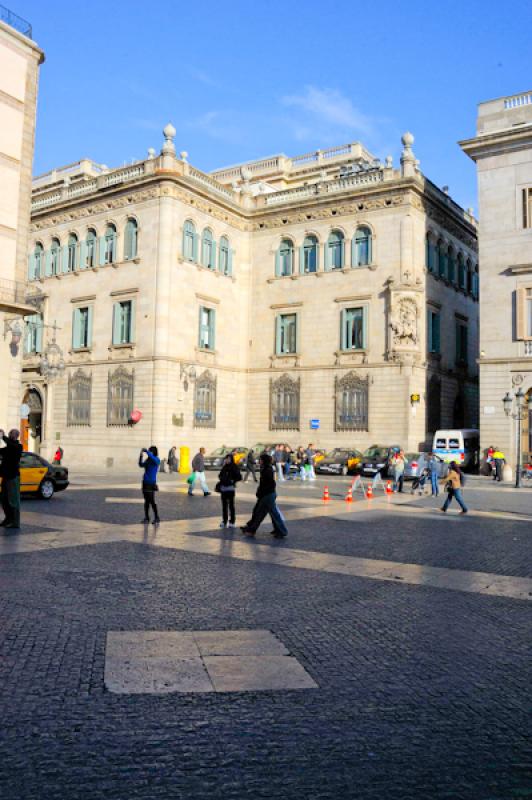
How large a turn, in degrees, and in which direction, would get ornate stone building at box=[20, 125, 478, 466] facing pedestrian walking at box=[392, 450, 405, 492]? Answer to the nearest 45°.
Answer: approximately 45° to its left

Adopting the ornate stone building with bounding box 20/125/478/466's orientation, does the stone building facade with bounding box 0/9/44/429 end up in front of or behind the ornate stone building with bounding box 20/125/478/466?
in front

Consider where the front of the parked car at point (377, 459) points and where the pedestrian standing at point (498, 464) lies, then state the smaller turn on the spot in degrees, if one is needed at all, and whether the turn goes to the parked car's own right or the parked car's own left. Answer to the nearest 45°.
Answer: approximately 135° to the parked car's own left

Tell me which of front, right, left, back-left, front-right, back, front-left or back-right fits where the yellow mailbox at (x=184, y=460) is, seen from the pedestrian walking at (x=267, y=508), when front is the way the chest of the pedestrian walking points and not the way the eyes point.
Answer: right

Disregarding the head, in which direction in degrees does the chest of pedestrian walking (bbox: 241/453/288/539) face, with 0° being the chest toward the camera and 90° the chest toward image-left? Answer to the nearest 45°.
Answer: approximately 90°

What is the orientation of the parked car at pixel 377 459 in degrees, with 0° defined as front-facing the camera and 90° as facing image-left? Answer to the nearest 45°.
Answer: approximately 45°

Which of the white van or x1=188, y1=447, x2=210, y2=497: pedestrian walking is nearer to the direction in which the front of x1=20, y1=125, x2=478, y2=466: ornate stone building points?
the pedestrian walking

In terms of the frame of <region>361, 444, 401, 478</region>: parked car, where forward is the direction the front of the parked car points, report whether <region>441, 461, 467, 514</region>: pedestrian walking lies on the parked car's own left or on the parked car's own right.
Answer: on the parked car's own left

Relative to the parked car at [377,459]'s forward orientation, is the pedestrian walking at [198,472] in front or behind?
in front

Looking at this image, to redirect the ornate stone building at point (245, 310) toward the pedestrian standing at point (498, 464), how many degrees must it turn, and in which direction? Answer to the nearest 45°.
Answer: approximately 90° to its left

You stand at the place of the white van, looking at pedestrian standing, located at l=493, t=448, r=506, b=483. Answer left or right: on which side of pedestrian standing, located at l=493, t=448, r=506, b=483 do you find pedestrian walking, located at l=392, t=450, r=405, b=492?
right

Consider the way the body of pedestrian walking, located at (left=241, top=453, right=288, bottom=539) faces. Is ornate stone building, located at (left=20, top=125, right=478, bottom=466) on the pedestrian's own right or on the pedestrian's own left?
on the pedestrian's own right
